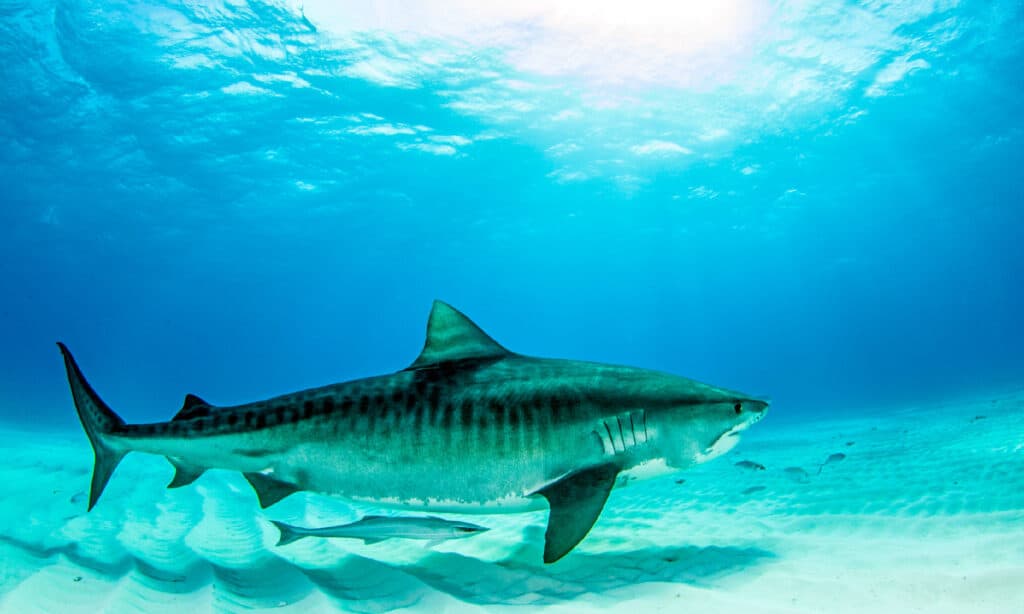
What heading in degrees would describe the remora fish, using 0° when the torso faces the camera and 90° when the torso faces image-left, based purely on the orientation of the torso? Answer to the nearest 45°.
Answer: approximately 270°

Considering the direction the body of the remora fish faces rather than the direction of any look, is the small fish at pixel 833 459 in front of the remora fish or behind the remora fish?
in front

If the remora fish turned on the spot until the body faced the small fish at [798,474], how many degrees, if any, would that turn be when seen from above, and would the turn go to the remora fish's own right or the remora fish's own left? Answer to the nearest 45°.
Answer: approximately 45° to the remora fish's own left
